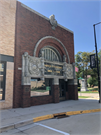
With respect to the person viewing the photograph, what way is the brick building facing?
facing the viewer and to the right of the viewer
